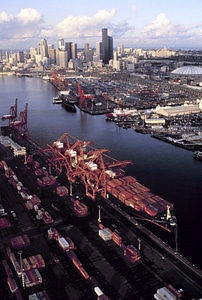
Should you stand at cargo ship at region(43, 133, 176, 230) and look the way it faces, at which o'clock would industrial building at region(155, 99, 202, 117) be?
The industrial building is roughly at 8 o'clock from the cargo ship.

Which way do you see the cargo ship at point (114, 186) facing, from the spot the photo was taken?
facing the viewer and to the right of the viewer

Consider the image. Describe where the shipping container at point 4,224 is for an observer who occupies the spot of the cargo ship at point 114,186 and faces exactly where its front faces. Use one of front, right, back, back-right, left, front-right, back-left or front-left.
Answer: right

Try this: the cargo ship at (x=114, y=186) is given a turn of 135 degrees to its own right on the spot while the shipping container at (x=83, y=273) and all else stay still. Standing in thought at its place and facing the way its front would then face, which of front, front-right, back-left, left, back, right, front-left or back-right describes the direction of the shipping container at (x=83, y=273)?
left

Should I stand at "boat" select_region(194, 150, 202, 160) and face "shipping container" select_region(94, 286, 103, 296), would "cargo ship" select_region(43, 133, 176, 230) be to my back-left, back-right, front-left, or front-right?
front-right

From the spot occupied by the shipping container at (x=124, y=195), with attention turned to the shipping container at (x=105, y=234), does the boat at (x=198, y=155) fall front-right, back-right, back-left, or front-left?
back-left

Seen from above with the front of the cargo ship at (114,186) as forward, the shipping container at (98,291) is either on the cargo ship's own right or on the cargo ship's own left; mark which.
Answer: on the cargo ship's own right

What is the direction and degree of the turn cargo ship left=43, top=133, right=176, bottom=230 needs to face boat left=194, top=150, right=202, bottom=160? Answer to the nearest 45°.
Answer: approximately 90° to its left
